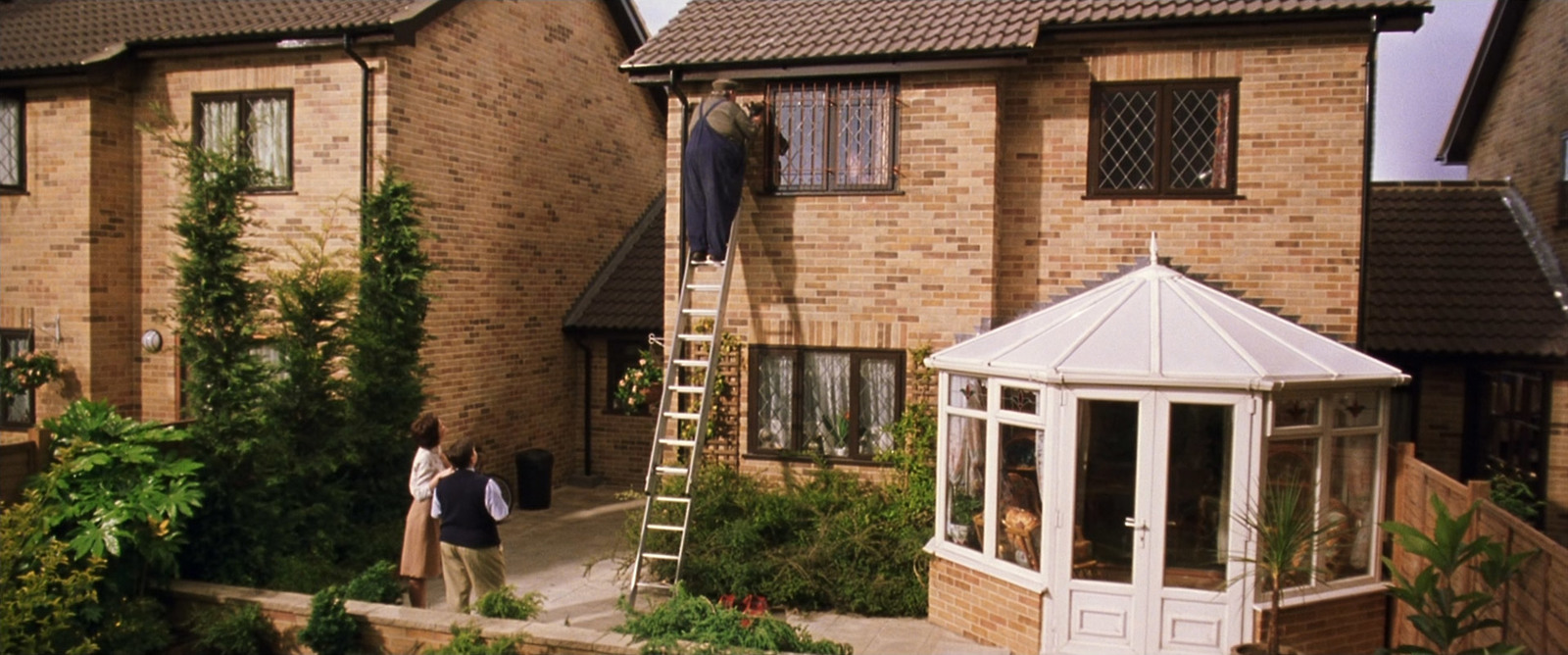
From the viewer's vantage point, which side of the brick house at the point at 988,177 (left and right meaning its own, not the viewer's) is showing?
back

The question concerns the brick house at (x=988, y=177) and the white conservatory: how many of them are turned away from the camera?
1

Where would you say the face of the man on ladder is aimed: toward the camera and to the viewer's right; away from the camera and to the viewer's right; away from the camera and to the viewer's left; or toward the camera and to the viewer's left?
away from the camera and to the viewer's right

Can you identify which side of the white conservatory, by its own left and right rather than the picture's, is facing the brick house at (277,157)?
right

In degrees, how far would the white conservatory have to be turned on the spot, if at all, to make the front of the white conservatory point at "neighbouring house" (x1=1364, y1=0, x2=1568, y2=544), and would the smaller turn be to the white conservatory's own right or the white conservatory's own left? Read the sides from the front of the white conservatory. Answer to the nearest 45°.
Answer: approximately 135° to the white conservatory's own left
